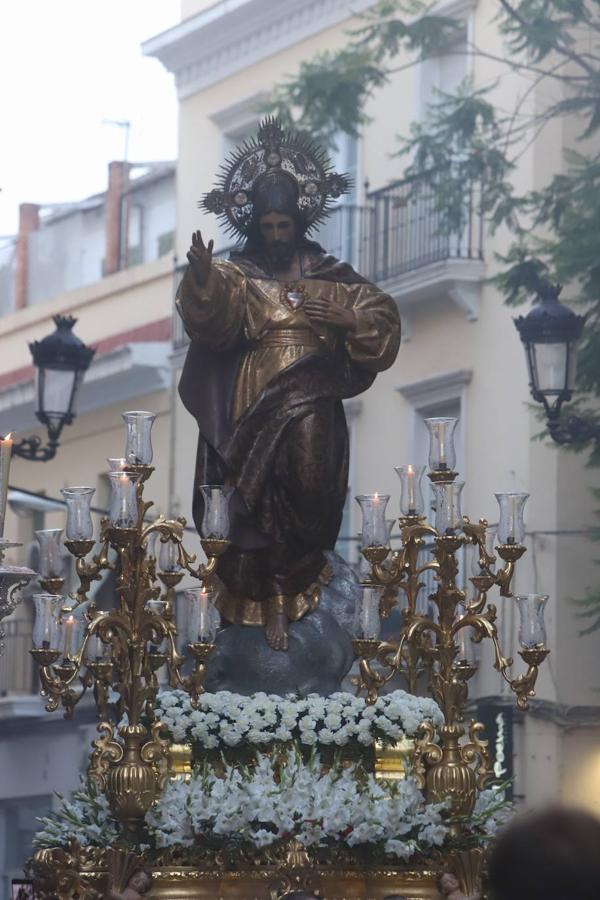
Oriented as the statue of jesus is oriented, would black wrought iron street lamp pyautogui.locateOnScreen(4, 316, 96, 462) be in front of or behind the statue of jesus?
behind

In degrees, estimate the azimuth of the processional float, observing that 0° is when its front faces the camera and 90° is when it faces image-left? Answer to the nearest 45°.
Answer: approximately 0°

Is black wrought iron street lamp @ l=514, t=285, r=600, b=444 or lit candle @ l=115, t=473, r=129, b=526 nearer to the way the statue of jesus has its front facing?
the lit candle

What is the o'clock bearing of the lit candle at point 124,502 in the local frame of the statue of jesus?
The lit candle is roughly at 1 o'clock from the statue of jesus.

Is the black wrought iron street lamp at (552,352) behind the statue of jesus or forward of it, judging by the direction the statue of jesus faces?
behind
